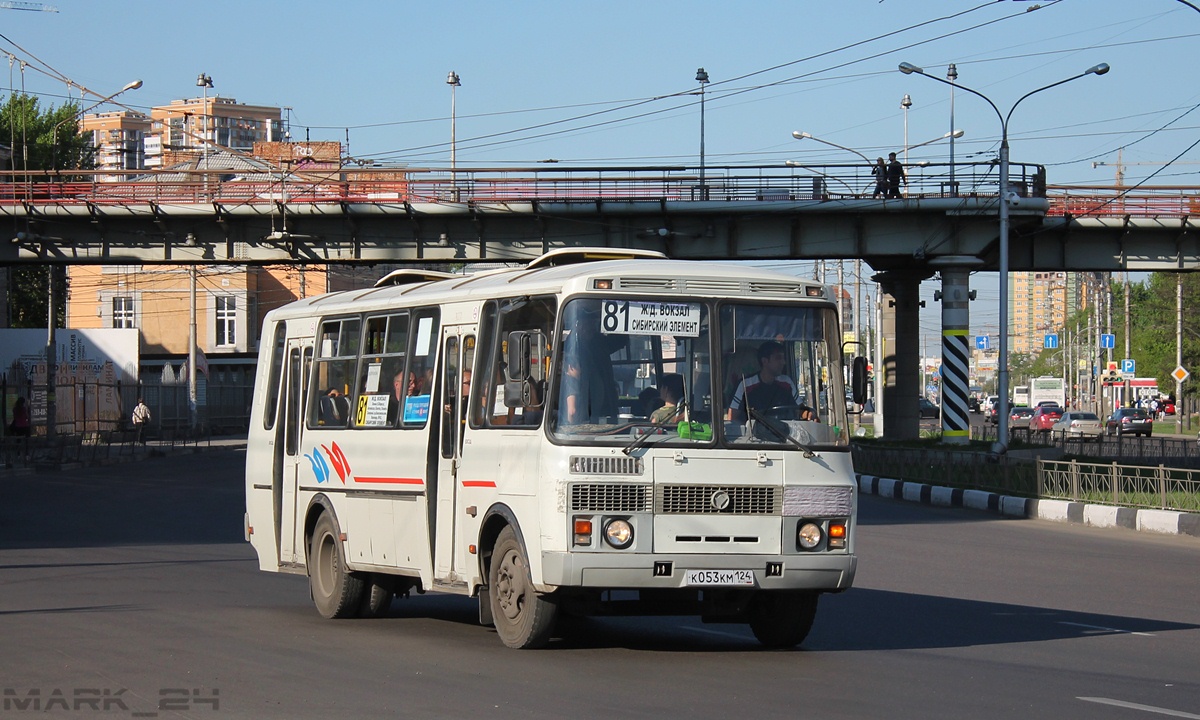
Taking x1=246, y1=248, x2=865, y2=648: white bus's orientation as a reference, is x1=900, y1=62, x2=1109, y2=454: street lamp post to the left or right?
on its left

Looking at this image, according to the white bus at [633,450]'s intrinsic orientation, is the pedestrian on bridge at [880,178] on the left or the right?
on its left

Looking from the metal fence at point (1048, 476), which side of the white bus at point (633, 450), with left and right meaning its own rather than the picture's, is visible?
left

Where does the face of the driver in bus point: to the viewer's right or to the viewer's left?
to the viewer's right

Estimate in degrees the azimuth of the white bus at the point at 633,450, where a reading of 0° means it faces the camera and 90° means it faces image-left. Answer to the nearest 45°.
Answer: approximately 315°

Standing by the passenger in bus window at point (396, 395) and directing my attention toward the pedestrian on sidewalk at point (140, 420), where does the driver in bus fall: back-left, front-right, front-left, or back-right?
back-right

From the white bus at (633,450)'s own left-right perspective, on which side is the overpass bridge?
on its left

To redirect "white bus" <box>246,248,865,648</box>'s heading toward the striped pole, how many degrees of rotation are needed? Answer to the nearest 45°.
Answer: approximately 135° to its left

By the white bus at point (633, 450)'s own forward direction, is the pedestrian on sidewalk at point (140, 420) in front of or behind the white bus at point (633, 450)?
behind
